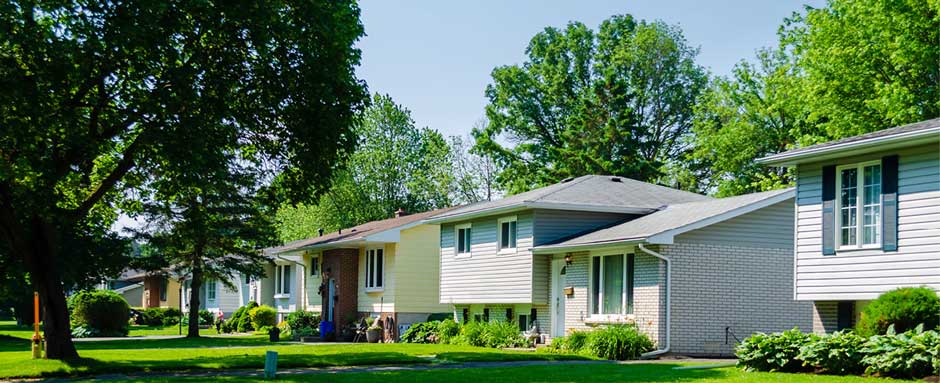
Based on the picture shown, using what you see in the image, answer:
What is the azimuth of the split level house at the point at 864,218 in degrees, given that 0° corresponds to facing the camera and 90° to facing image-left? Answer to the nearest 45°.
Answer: approximately 45°

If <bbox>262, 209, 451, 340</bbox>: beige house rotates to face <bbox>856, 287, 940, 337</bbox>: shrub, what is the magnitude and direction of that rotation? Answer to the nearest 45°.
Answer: approximately 45° to its left

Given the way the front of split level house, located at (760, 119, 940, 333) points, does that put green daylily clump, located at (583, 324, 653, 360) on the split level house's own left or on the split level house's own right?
on the split level house's own right

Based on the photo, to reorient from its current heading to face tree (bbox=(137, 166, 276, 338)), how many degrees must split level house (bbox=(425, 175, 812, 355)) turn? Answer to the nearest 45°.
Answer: approximately 90° to its right

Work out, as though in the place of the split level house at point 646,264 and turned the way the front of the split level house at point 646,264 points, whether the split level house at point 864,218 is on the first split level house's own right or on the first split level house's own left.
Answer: on the first split level house's own left

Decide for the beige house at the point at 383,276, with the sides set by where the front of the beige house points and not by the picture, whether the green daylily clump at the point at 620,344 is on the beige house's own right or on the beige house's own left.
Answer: on the beige house's own left

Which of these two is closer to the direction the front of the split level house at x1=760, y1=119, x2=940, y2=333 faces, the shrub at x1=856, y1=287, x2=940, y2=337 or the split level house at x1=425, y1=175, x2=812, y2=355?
the shrub

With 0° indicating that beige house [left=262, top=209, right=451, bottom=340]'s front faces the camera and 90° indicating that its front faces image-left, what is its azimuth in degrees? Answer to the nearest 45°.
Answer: approximately 45°

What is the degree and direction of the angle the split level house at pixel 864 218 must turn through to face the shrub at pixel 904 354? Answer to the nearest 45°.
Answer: approximately 45° to its left
